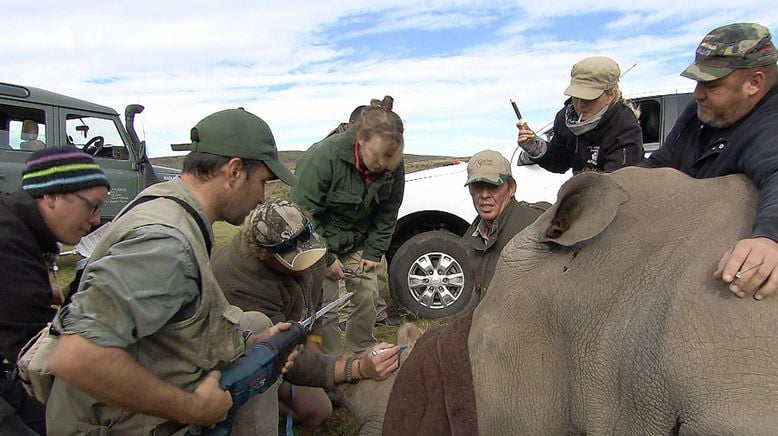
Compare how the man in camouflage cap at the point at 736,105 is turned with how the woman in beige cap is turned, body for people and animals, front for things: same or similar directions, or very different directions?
same or similar directions

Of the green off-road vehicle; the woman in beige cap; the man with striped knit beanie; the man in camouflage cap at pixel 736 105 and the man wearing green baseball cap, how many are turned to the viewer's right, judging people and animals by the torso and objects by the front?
3

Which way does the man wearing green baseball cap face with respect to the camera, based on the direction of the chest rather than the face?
to the viewer's right

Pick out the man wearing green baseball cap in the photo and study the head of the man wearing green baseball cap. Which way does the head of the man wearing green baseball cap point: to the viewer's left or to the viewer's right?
to the viewer's right

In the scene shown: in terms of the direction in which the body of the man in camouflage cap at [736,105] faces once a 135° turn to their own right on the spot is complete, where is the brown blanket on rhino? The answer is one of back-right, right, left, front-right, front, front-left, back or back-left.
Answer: back-left

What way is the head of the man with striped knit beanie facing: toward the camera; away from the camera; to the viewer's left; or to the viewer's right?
to the viewer's right

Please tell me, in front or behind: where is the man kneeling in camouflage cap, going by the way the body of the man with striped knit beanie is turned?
in front

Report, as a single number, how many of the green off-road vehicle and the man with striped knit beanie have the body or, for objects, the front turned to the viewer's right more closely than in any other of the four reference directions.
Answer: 2

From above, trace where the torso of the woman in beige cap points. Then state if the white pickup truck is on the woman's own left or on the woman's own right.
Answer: on the woman's own right

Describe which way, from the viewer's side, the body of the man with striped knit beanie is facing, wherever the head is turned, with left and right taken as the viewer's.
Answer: facing to the right of the viewer

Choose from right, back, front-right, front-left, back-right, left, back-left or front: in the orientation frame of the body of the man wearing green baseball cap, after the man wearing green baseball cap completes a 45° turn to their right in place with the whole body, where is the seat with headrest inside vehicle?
back-left

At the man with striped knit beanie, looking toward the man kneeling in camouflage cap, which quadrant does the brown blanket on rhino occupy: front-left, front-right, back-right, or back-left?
front-right

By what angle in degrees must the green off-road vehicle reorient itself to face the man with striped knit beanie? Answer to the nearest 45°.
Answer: approximately 90° to its right

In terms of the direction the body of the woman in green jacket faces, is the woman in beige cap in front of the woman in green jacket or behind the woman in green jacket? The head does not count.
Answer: in front

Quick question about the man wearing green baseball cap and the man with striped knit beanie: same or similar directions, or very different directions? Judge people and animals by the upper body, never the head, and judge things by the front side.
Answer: same or similar directions

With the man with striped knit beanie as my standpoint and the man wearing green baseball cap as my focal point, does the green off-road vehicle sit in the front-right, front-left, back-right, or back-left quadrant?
back-left
